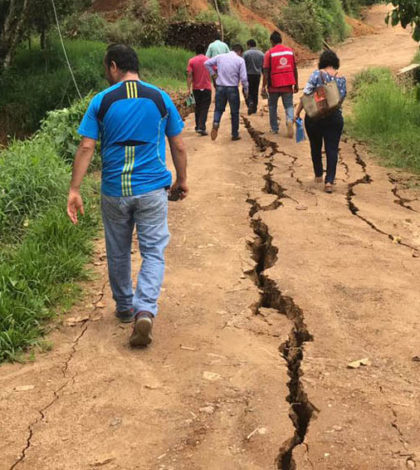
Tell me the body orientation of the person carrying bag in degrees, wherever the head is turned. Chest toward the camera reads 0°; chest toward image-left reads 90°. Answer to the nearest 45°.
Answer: approximately 180°

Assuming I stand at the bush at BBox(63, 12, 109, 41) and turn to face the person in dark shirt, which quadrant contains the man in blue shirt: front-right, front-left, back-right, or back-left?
front-right

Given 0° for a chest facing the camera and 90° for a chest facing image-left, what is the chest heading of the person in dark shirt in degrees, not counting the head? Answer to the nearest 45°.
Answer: approximately 180°

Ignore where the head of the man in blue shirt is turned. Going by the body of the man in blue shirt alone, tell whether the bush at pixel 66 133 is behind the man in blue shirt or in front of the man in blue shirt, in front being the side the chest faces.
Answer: in front

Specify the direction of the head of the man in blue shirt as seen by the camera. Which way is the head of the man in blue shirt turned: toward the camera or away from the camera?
away from the camera

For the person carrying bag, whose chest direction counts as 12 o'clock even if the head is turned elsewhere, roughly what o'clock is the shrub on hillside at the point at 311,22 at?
The shrub on hillside is roughly at 12 o'clock from the person carrying bag.

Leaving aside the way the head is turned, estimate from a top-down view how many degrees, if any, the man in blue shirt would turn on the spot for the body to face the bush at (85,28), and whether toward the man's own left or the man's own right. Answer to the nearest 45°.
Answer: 0° — they already face it

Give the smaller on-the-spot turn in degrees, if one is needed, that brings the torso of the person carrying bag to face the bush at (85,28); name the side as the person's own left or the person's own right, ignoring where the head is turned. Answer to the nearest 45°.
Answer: approximately 45° to the person's own left

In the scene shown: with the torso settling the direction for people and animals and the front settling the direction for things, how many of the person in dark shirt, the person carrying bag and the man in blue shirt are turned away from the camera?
3

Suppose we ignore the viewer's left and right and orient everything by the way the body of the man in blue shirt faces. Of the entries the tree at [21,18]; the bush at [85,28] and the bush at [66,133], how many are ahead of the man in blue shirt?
3

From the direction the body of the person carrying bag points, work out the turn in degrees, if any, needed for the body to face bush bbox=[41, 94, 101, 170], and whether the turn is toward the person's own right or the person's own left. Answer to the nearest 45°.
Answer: approximately 90° to the person's own left

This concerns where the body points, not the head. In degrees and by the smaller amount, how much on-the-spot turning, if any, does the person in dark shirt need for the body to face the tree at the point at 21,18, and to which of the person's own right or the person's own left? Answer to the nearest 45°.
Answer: approximately 45° to the person's own left

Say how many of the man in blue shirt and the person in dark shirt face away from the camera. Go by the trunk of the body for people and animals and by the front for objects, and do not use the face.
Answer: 2

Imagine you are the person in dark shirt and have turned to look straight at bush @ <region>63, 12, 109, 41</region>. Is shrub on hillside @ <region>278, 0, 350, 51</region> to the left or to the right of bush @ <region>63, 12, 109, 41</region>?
right

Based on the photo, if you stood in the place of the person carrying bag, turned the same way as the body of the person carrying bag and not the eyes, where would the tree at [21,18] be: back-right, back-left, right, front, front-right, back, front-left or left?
front-left

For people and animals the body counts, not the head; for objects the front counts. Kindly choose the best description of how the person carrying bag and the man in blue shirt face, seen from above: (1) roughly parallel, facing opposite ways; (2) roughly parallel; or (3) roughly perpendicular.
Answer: roughly parallel

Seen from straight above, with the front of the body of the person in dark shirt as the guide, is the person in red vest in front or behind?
behind

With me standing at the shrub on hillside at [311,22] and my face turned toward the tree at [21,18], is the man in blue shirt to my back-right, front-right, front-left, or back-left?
front-left

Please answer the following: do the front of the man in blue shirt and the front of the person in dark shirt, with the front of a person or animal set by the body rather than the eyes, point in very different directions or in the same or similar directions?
same or similar directions

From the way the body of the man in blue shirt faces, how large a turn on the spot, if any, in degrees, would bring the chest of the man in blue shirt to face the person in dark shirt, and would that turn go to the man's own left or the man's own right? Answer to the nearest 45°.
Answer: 0° — they already face them

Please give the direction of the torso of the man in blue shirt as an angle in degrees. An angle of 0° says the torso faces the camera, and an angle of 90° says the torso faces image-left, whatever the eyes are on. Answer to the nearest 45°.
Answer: approximately 180°
